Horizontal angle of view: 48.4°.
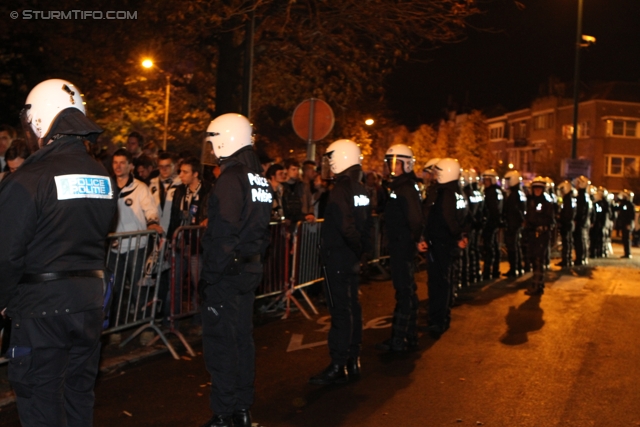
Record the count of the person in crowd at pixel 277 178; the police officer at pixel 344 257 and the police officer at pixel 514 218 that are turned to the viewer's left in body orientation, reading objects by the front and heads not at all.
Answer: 2

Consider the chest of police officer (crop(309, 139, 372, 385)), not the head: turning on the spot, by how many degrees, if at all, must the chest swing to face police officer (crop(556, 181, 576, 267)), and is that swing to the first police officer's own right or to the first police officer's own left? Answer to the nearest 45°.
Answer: approximately 135° to the first police officer's own right

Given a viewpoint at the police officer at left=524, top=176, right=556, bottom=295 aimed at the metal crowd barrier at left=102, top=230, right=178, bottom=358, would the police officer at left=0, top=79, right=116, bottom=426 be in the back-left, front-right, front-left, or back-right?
front-left

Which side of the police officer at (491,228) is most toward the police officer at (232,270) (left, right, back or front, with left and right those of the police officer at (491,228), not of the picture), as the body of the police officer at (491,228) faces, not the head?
left

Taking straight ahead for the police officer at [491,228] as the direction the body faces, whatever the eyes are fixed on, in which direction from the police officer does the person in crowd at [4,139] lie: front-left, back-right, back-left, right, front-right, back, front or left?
front-left

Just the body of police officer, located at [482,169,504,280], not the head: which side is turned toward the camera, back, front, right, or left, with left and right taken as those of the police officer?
left

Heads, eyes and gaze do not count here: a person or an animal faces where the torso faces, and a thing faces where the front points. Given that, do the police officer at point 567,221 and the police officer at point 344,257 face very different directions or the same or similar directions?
same or similar directions

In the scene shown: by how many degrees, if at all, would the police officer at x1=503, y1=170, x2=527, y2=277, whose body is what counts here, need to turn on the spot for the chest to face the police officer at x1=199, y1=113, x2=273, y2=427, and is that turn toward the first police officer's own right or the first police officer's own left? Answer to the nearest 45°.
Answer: approximately 90° to the first police officer's own left

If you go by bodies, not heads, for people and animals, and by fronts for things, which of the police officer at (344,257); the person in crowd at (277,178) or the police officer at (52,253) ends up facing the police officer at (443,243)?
the person in crowd

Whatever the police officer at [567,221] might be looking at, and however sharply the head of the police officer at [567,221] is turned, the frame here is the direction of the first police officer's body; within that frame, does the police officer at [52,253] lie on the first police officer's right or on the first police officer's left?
on the first police officer's left

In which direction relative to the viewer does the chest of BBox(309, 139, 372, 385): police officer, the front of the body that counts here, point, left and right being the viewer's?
facing to the left of the viewer

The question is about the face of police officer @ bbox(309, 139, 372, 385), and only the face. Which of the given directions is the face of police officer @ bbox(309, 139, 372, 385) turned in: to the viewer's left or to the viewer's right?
to the viewer's left

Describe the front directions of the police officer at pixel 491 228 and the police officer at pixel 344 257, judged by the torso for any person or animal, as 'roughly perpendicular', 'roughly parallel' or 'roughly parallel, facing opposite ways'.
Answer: roughly parallel

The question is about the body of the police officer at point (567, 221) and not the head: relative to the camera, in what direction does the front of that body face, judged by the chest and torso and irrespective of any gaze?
to the viewer's left

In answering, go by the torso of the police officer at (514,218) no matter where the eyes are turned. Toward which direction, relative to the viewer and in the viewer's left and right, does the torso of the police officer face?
facing to the left of the viewer

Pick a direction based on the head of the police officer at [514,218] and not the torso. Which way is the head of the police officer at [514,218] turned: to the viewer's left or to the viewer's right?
to the viewer's left

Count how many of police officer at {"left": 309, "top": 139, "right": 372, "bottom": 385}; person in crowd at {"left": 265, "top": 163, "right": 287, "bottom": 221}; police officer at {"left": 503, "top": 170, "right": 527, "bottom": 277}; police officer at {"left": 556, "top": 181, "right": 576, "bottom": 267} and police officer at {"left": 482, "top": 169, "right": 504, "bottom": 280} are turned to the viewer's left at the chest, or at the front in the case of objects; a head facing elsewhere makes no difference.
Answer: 4

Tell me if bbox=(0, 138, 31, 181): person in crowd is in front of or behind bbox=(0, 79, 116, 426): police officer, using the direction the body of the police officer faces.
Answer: in front

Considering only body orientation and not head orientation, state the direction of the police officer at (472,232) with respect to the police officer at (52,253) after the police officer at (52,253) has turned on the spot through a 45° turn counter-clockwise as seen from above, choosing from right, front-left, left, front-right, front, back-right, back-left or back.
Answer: back-right

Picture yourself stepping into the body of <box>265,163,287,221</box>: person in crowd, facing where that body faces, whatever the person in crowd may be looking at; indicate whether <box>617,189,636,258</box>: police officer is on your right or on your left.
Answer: on your left
